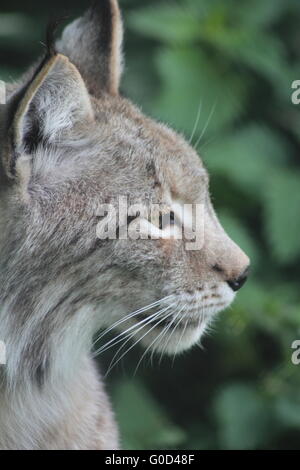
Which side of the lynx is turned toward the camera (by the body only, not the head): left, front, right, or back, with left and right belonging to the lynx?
right
